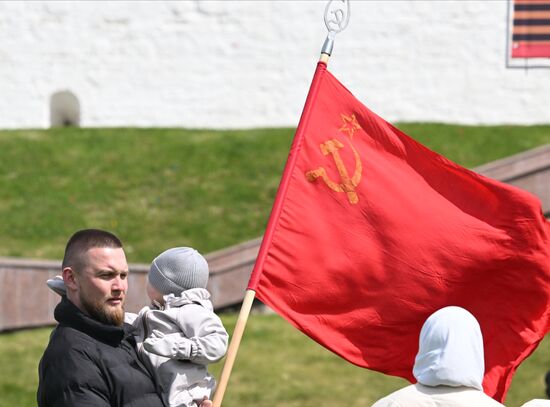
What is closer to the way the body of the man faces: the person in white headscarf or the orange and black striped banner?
the person in white headscarf

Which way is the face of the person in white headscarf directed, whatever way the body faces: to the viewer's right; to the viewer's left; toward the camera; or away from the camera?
away from the camera

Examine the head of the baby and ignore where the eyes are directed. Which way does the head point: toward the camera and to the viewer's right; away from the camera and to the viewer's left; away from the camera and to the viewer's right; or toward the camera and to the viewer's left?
away from the camera and to the viewer's left

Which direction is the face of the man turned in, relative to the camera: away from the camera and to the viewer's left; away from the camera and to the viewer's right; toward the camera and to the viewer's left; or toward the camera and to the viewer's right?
toward the camera and to the viewer's right

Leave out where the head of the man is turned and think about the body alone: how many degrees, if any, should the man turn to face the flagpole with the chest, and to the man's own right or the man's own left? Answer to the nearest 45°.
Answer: approximately 90° to the man's own left

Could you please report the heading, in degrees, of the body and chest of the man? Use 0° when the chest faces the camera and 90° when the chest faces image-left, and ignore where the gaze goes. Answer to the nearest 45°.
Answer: approximately 315°

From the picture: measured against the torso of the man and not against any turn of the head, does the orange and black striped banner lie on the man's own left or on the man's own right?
on the man's own left

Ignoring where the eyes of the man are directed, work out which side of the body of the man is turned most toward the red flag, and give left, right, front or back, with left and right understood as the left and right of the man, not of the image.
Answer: left

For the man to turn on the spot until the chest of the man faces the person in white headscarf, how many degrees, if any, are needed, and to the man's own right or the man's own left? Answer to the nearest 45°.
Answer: approximately 45° to the man's own left

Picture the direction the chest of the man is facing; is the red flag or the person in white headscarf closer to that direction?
the person in white headscarf
